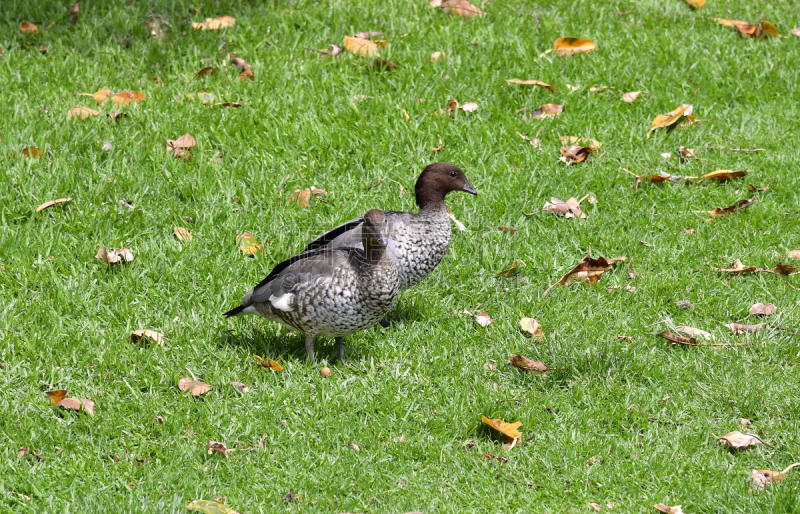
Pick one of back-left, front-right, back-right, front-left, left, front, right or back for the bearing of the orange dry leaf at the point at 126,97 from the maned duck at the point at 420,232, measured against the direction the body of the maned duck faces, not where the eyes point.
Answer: back-left

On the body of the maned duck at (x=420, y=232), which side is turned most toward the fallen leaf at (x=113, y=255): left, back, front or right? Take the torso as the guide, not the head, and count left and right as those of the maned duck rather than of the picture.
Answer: back

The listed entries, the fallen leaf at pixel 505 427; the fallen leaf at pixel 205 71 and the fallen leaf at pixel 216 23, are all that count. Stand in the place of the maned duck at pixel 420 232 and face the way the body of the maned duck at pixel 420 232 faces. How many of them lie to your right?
1

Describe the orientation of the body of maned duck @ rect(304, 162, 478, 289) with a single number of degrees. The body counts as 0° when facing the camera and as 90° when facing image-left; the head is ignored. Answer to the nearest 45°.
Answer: approximately 270°

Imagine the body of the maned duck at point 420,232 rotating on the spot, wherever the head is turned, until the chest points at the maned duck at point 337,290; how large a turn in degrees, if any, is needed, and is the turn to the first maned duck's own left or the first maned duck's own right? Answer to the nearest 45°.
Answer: approximately 135° to the first maned duck's own right

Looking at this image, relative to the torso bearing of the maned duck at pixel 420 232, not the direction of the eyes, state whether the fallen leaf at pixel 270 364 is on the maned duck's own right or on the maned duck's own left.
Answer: on the maned duck's own right

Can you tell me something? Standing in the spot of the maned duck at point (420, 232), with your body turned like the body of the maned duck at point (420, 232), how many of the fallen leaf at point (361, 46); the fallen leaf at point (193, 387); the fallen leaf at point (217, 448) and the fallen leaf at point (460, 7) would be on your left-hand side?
2

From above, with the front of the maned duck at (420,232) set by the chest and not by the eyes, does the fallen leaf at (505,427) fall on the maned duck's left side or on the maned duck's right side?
on the maned duck's right side

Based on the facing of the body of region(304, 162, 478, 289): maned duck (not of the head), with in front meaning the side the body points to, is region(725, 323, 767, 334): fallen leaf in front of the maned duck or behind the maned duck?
in front

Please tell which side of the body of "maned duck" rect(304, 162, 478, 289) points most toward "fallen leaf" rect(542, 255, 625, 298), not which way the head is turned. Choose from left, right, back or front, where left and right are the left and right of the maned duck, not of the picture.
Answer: front

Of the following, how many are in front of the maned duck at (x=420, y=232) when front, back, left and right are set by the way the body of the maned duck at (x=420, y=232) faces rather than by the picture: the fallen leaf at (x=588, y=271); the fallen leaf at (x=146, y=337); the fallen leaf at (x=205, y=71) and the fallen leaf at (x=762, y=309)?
2

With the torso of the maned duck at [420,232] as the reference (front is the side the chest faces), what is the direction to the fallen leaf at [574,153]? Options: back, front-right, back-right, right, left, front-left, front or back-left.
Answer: front-left

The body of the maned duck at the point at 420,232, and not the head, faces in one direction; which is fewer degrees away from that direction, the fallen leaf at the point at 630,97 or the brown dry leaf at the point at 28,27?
the fallen leaf

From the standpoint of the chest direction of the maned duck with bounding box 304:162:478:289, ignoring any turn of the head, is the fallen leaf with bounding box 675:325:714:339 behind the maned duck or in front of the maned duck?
in front

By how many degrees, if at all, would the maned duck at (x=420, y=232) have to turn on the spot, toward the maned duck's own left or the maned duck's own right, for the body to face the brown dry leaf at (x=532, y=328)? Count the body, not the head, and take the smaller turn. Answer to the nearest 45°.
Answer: approximately 45° to the maned duck's own right
